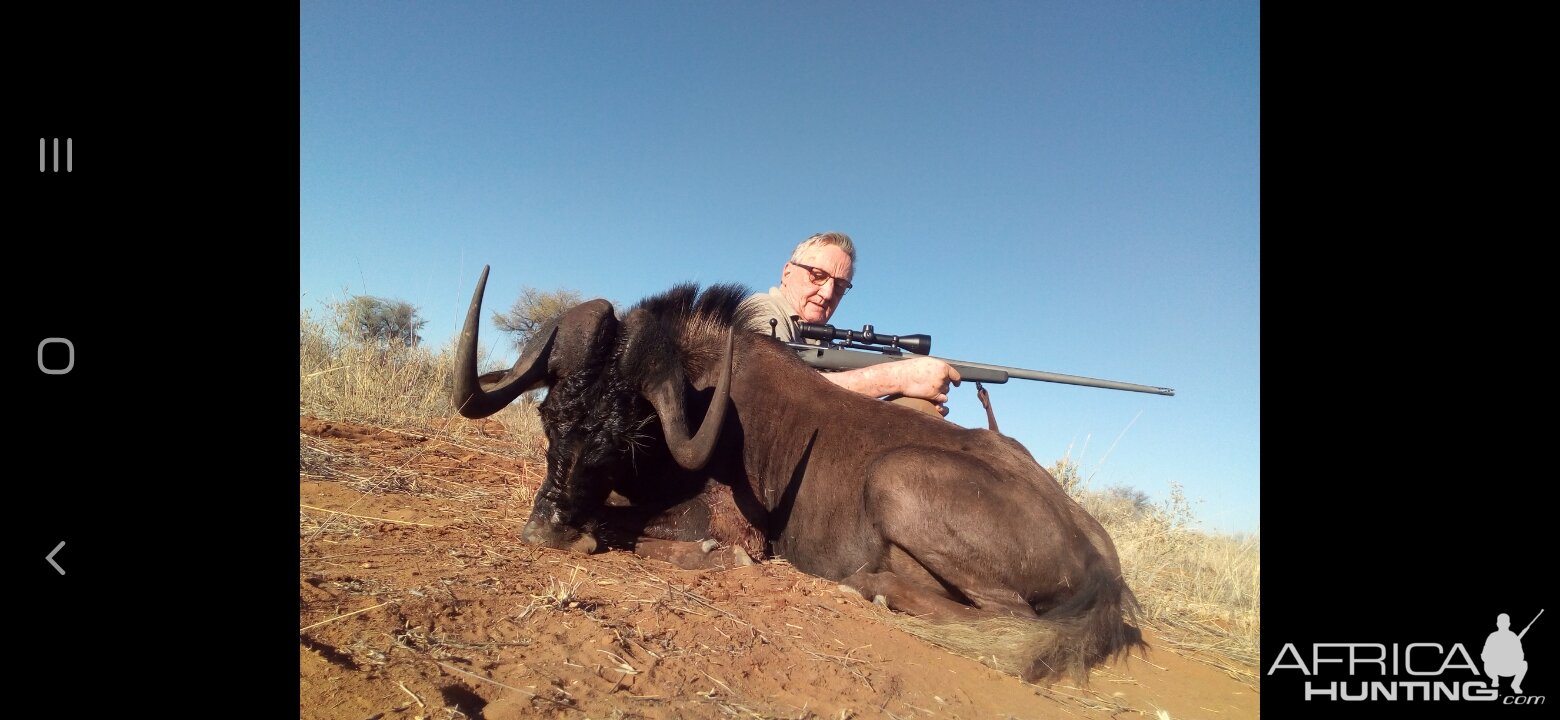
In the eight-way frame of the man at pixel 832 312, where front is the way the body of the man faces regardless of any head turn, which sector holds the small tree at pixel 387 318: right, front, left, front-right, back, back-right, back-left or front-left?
back

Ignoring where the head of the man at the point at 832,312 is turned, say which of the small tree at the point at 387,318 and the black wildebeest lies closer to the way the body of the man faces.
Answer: the black wildebeest

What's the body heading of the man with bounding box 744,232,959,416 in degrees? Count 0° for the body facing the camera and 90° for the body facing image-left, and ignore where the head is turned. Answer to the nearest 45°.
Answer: approximately 315°
